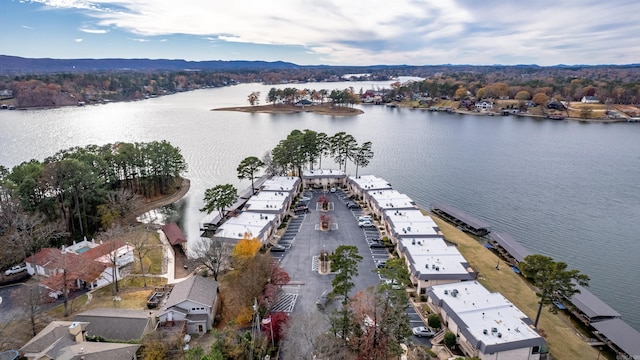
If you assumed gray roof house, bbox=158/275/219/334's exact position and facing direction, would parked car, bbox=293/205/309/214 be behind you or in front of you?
behind

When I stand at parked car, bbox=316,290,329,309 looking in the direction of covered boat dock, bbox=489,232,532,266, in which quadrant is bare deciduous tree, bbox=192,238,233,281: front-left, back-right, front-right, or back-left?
back-left

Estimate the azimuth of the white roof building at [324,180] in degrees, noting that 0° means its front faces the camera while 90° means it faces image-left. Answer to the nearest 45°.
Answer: approximately 0°
